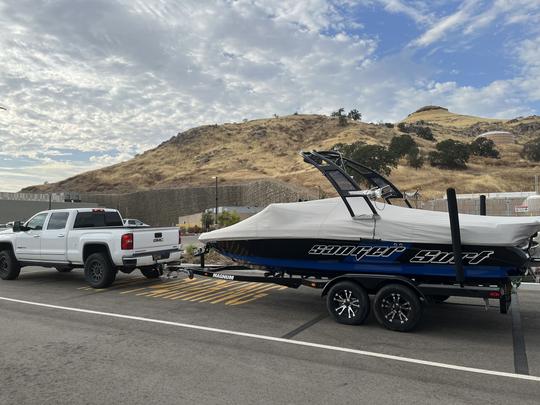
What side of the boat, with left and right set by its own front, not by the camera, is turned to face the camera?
left

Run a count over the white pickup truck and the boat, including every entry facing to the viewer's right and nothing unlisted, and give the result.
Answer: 0

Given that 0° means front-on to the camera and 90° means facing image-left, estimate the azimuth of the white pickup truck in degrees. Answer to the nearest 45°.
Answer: approximately 135°

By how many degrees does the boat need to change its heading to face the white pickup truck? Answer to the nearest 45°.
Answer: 0° — it already faces it

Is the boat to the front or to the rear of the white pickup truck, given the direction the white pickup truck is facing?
to the rear
